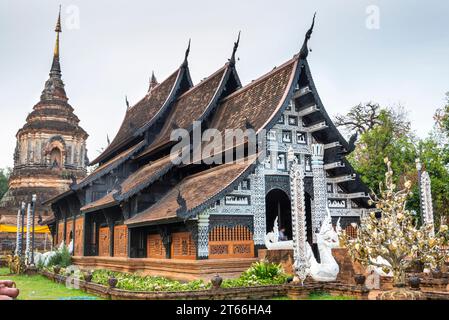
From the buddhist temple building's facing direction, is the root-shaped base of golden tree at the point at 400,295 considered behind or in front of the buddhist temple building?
in front

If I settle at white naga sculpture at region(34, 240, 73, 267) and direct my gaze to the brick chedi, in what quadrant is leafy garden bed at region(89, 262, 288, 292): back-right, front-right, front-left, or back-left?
back-right

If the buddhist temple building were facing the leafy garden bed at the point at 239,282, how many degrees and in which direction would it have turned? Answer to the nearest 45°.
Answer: approximately 45° to its right

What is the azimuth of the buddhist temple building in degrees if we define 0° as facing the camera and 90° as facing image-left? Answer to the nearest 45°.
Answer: approximately 315°

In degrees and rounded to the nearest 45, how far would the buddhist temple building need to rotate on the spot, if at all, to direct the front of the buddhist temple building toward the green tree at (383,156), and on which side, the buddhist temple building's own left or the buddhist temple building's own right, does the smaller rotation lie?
approximately 90° to the buddhist temple building's own left

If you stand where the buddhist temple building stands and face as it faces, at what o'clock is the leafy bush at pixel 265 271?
The leafy bush is roughly at 1 o'clock from the buddhist temple building.

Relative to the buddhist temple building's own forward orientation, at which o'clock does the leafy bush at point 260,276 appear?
The leafy bush is roughly at 1 o'clock from the buddhist temple building.

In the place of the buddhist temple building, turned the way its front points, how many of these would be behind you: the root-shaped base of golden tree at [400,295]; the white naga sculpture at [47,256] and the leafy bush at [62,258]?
2

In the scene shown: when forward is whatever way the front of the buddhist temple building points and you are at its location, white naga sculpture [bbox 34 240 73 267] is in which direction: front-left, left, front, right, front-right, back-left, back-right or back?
back

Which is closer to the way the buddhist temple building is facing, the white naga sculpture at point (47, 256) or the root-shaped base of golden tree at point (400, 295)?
the root-shaped base of golden tree

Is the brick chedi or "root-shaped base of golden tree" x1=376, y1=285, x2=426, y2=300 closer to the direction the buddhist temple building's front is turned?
the root-shaped base of golden tree
